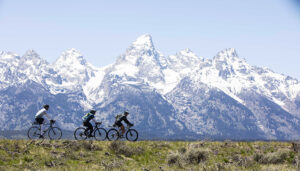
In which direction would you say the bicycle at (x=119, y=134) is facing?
to the viewer's right

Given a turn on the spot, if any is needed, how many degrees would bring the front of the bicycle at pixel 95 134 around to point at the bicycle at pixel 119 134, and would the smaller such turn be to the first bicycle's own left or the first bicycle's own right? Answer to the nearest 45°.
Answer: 0° — it already faces it

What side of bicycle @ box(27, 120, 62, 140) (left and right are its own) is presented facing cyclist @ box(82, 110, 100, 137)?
front

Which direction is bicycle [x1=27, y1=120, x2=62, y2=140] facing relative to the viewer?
to the viewer's right

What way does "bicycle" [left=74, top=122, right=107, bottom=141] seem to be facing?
to the viewer's right

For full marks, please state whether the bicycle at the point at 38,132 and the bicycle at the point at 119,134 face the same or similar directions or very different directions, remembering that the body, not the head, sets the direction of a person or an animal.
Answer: same or similar directions

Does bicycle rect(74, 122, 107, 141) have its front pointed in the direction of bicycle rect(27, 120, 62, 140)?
no

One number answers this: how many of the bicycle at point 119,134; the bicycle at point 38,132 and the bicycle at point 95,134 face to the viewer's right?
3

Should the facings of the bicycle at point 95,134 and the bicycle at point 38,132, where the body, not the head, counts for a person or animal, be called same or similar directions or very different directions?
same or similar directions
